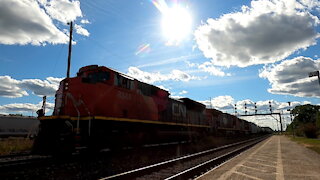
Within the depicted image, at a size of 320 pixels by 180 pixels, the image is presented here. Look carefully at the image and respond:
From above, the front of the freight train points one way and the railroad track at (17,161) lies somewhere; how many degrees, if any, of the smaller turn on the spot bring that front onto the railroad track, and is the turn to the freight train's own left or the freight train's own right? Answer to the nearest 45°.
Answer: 0° — it already faces it

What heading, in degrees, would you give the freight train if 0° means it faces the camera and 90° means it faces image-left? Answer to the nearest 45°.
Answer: approximately 45°
